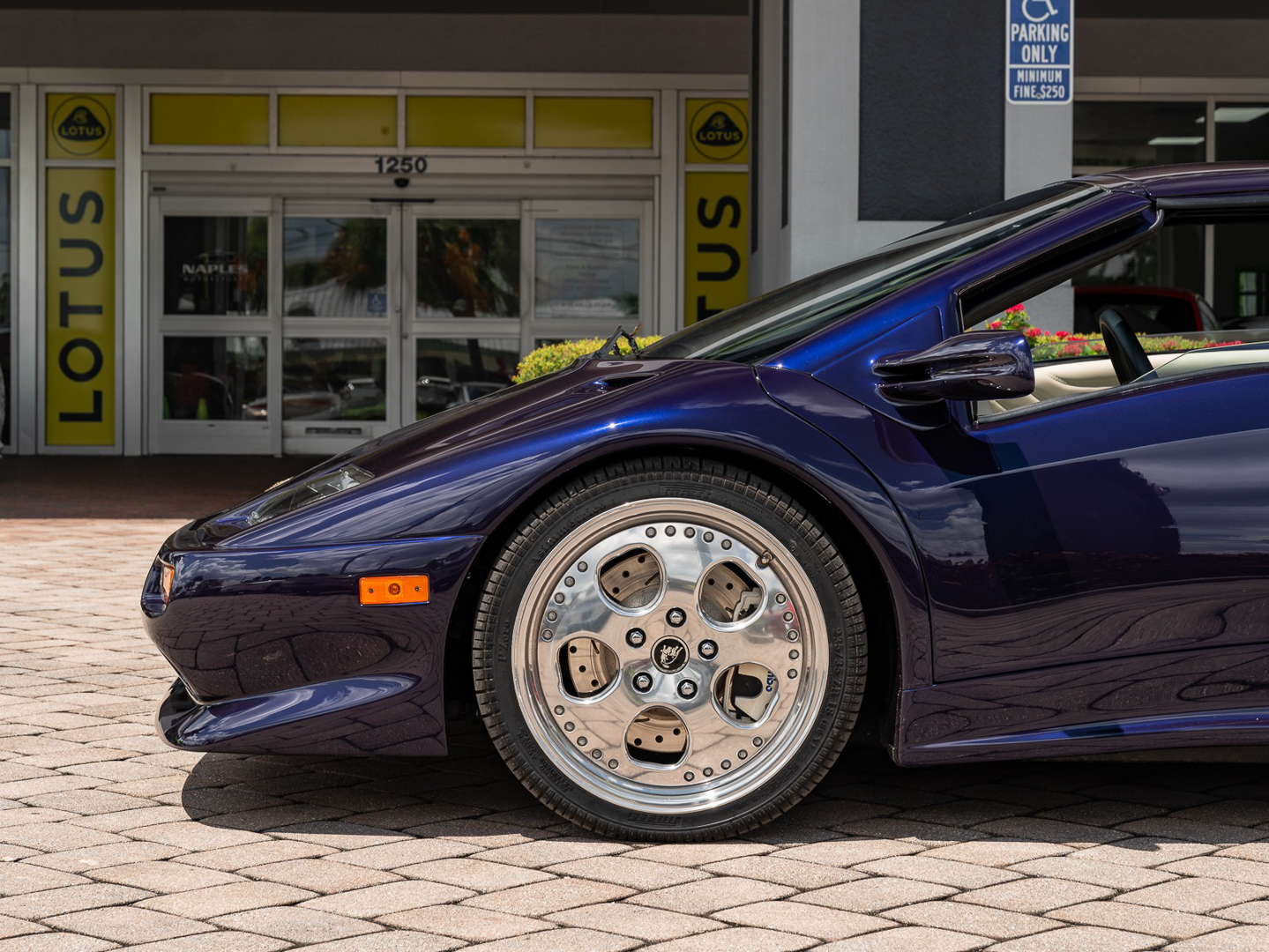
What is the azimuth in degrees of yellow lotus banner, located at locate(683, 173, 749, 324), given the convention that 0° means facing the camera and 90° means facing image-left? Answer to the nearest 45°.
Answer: approximately 0°

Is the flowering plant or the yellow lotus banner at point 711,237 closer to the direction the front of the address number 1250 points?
the flowering plant

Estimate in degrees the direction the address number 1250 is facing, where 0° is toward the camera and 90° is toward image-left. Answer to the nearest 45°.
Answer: approximately 0°

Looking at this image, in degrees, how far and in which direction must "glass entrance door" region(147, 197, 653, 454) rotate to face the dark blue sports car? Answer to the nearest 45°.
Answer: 0° — it already faces it

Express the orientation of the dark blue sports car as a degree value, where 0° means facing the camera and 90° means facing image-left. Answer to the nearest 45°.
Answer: approximately 90°

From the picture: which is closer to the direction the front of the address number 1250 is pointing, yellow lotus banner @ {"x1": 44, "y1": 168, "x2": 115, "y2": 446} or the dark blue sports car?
the dark blue sports car

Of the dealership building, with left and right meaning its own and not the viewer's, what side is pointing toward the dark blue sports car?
front
